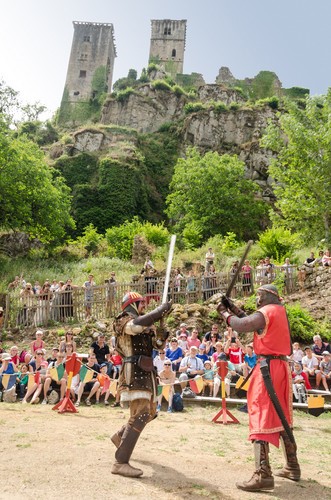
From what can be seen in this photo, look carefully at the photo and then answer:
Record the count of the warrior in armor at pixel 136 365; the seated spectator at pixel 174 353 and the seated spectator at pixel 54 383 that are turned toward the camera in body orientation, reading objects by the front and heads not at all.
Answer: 2

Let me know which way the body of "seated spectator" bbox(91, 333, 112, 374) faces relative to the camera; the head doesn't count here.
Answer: toward the camera

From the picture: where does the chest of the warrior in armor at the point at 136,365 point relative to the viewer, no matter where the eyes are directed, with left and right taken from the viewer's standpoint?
facing to the right of the viewer

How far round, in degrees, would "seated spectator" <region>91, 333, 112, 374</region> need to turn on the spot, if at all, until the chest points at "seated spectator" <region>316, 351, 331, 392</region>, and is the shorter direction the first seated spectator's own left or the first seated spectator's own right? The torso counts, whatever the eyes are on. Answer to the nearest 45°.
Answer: approximately 90° to the first seated spectator's own left

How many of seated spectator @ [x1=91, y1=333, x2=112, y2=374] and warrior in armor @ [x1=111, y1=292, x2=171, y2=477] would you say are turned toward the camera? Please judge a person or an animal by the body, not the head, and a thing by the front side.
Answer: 1

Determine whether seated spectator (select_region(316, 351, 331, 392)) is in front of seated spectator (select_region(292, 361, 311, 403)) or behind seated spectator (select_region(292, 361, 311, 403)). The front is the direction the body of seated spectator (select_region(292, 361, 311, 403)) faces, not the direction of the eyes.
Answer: behind

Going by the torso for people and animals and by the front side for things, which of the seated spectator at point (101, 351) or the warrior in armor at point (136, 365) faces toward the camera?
the seated spectator

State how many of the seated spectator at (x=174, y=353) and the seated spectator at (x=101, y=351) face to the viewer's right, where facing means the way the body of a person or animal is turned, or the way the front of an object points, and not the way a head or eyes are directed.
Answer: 0

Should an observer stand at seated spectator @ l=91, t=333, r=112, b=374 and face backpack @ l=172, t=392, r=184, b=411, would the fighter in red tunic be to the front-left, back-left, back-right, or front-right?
front-right

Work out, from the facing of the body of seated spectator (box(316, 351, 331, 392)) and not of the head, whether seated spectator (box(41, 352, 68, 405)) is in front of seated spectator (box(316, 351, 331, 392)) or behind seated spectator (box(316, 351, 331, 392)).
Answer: in front

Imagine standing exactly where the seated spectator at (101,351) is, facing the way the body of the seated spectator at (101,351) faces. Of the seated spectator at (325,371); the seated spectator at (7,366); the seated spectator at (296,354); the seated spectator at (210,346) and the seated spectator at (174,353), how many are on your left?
4

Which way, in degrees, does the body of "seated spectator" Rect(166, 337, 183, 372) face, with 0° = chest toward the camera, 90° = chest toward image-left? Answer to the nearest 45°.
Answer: approximately 0°
